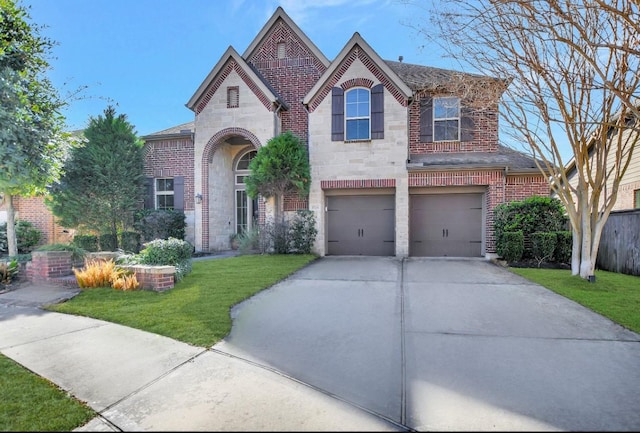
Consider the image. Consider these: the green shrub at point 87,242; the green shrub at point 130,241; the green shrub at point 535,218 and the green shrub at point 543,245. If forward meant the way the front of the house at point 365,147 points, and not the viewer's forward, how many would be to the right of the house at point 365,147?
2

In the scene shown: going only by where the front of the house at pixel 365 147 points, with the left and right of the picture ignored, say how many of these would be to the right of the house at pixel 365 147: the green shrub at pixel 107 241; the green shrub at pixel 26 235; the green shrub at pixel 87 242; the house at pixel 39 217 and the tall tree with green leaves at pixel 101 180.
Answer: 5

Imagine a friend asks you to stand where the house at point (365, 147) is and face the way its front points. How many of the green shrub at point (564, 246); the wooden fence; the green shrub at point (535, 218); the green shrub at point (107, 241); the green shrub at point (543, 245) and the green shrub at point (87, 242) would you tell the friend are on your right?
2

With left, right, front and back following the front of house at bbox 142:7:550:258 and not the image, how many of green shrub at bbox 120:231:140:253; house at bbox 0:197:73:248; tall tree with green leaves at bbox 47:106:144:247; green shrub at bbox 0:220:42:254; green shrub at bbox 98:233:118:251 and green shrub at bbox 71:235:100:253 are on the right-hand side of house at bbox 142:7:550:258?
6

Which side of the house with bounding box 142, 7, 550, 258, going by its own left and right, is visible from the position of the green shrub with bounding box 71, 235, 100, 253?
right

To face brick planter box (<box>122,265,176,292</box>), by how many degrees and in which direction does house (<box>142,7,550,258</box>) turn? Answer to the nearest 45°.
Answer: approximately 45° to its right

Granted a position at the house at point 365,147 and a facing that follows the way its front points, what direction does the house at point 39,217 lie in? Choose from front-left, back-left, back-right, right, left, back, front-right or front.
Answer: right

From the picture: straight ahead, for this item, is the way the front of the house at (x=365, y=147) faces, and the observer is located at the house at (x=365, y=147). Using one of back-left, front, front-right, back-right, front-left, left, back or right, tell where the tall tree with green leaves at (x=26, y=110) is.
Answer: front-right

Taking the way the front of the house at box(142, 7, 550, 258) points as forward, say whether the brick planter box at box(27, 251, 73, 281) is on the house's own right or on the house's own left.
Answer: on the house's own right

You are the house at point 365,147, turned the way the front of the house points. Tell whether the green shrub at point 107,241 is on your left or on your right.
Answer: on your right

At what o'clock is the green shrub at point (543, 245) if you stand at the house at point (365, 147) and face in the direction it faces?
The green shrub is roughly at 10 o'clock from the house.

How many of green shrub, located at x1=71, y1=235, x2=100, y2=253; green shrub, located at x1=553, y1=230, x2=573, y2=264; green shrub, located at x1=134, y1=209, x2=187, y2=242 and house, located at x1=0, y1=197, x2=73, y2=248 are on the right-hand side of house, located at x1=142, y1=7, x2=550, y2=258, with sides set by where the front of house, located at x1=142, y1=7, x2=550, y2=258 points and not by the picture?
3

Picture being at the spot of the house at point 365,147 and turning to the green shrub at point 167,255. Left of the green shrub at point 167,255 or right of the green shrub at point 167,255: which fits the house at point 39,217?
right

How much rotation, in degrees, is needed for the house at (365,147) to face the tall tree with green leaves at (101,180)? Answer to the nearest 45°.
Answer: approximately 90° to its right

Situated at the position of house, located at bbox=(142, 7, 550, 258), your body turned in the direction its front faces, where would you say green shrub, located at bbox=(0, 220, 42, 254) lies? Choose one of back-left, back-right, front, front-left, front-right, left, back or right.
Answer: right

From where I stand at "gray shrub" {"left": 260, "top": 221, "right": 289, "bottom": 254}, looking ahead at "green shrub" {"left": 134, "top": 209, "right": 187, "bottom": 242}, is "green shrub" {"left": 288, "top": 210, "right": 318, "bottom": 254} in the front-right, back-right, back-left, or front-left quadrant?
back-right

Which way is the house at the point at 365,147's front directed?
toward the camera
